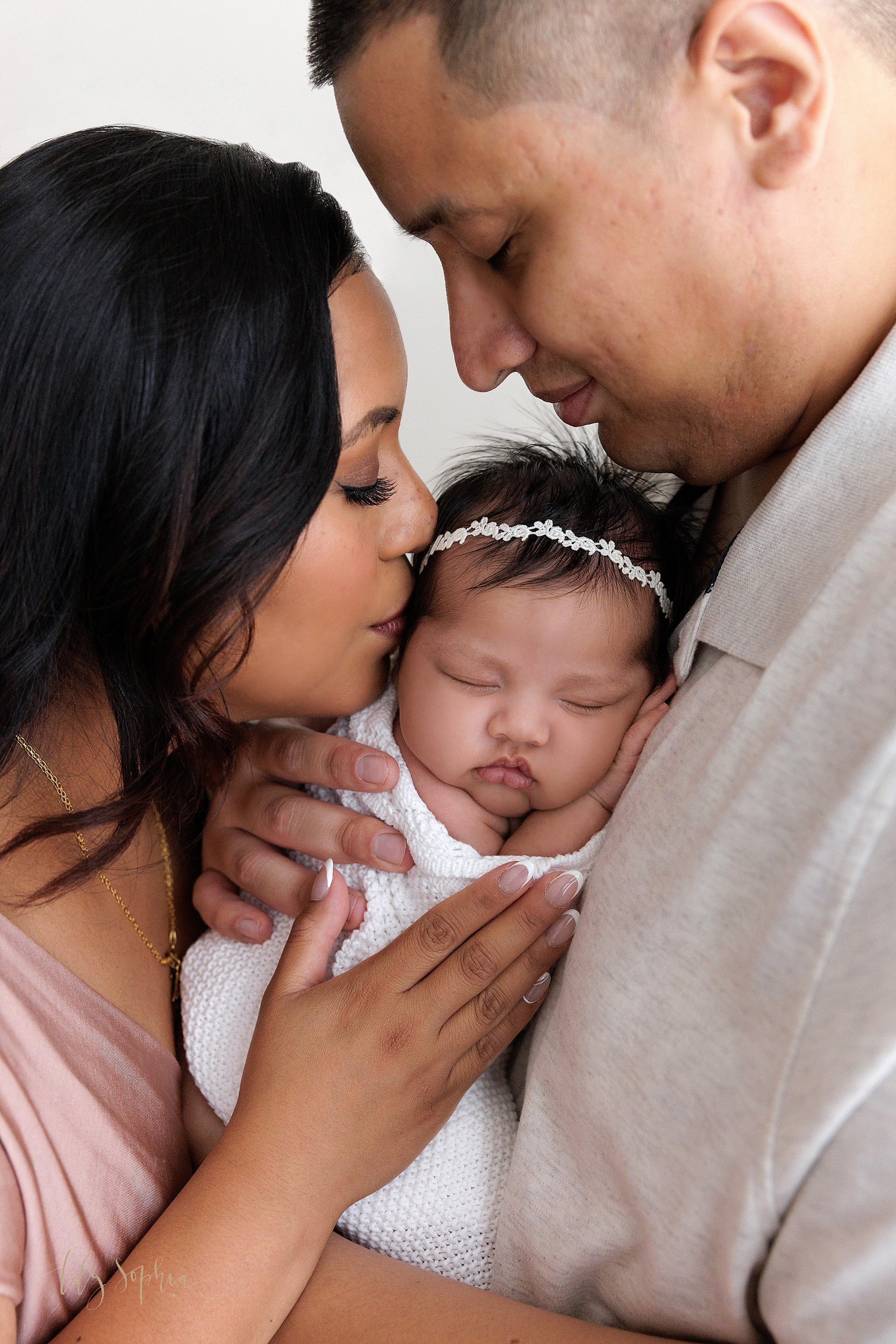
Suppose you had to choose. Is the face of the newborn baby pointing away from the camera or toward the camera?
toward the camera

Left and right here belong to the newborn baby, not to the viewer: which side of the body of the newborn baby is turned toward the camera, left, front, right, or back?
front

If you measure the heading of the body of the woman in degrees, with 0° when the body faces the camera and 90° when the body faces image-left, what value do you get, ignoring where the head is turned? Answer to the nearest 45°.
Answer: approximately 270°

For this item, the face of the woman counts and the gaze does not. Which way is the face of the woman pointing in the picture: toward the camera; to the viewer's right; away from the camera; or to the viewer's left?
to the viewer's right

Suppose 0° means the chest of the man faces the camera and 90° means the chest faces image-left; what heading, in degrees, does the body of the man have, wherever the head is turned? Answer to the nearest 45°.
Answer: approximately 90°
